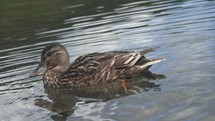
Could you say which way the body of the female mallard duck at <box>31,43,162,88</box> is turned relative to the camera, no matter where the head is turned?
to the viewer's left
